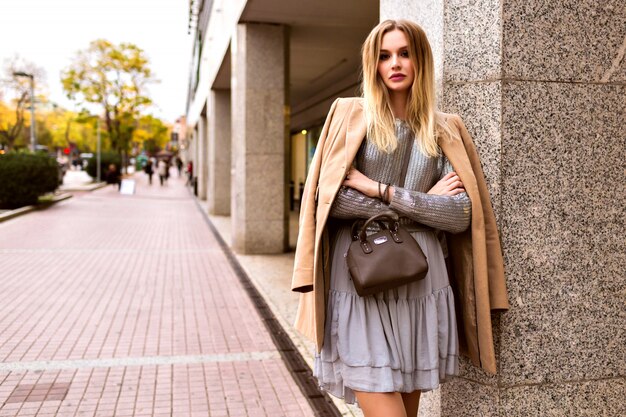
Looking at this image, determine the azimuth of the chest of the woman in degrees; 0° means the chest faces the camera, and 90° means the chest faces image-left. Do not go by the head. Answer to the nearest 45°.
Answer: approximately 0°

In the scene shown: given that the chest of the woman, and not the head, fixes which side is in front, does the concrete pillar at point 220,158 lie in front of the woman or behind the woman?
behind

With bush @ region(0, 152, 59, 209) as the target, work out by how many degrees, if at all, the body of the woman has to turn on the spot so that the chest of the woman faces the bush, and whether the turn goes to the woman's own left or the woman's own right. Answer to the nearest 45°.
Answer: approximately 135° to the woman's own right

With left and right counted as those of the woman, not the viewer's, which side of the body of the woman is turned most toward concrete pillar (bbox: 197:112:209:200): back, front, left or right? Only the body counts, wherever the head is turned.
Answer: back

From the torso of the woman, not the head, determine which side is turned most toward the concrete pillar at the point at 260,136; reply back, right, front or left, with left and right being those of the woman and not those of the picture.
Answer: back

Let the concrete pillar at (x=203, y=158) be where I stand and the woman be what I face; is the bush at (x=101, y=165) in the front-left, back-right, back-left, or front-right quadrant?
back-right
